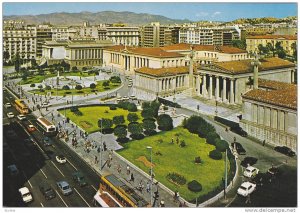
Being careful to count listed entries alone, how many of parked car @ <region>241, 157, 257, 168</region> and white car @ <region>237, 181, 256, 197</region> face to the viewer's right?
0
